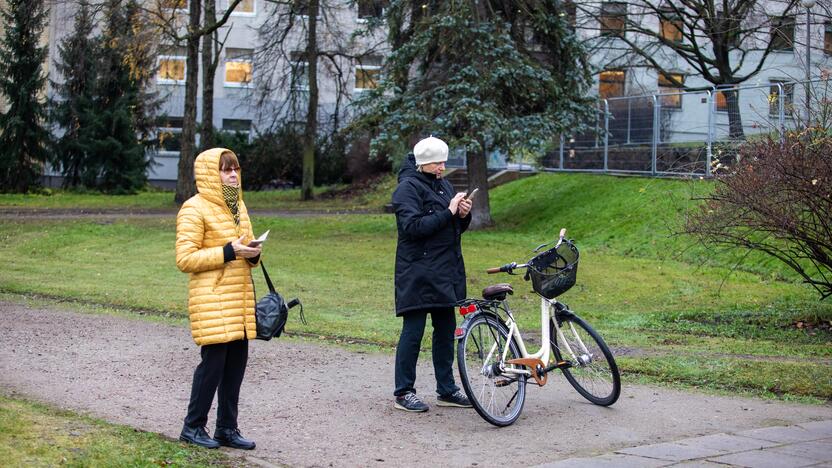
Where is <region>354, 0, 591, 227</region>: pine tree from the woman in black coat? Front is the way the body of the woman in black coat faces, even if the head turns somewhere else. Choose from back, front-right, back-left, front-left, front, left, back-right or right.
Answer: back-left

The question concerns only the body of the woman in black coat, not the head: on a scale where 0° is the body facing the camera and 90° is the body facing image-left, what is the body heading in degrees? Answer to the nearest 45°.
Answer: approximately 315°

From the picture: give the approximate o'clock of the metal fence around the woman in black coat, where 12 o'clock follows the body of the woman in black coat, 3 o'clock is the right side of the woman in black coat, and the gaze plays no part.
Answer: The metal fence is roughly at 8 o'clock from the woman in black coat.

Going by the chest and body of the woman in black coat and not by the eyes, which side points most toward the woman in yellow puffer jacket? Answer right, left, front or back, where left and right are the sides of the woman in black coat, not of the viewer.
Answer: right

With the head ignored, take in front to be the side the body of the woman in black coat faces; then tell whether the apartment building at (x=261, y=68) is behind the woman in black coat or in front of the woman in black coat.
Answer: behind

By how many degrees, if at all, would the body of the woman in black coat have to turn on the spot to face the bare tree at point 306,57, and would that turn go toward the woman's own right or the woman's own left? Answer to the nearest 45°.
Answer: approximately 135° to the woman's own left

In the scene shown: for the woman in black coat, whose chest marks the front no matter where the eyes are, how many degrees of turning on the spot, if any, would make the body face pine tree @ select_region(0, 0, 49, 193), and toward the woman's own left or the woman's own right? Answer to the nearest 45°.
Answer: approximately 180°

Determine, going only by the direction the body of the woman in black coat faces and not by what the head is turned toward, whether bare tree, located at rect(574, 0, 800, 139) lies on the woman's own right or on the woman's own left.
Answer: on the woman's own left

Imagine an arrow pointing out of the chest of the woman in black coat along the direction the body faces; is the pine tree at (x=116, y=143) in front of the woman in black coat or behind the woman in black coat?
behind

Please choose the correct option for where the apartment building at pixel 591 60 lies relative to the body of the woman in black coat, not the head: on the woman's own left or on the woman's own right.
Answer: on the woman's own left
